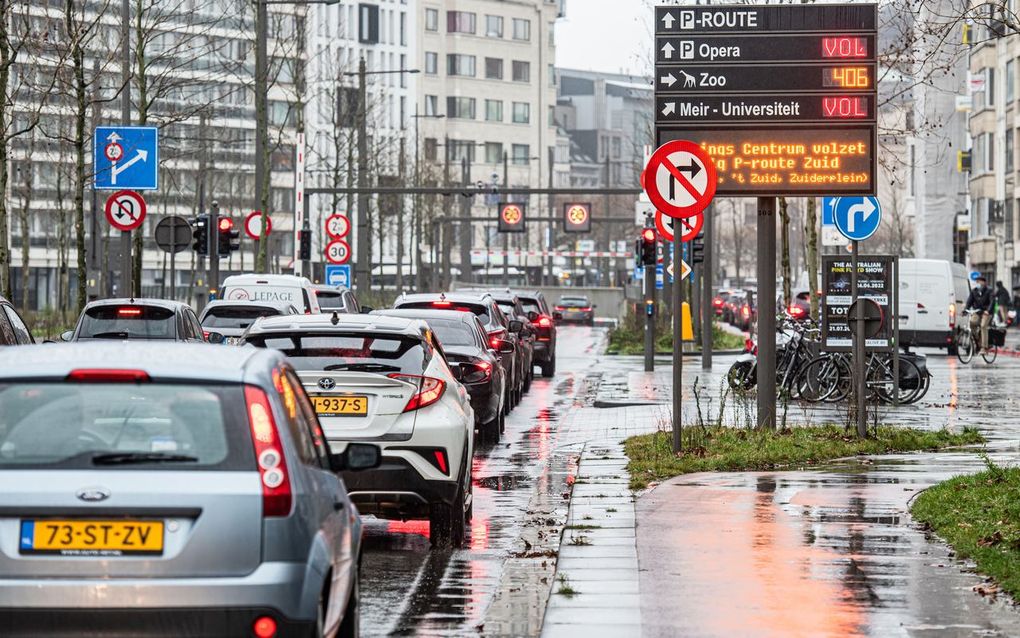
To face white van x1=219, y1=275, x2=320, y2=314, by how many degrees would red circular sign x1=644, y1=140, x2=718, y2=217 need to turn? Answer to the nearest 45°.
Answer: approximately 135° to its right

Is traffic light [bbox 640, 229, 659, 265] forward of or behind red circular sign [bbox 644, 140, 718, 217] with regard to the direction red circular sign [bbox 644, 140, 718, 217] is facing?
behind

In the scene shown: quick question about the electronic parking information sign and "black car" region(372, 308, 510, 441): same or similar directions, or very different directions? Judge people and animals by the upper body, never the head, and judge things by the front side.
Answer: very different directions

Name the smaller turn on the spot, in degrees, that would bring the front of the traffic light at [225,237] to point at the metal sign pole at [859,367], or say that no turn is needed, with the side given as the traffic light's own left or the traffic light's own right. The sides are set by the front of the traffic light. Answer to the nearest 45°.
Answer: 0° — it already faces it

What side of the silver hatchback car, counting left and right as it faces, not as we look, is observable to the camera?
back

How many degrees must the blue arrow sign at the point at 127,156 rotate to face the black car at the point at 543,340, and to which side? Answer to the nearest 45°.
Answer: approximately 135° to its left

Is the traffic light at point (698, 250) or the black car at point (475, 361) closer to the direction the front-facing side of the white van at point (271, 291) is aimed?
the traffic light

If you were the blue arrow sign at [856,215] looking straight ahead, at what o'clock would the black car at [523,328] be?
The black car is roughly at 5 o'clock from the blue arrow sign.

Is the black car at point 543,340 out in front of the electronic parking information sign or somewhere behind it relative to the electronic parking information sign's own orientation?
behind

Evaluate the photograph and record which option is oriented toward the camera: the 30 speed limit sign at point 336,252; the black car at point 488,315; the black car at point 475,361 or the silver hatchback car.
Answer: the 30 speed limit sign

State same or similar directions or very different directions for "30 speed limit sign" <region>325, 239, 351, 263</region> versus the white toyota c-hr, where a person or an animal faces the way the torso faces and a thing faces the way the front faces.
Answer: very different directions

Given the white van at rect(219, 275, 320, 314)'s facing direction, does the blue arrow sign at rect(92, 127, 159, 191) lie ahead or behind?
behind
